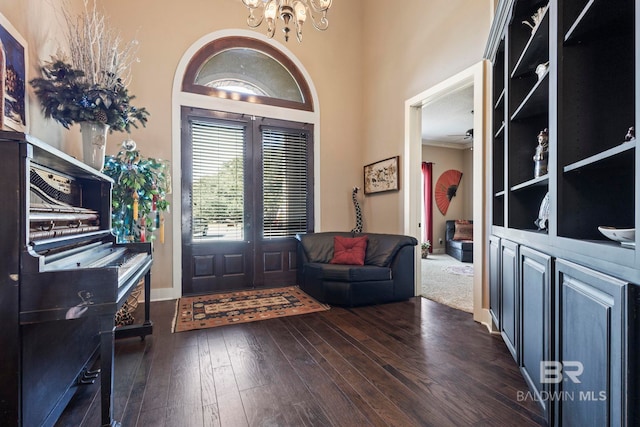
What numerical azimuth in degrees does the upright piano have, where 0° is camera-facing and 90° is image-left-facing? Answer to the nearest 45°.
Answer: approximately 315°

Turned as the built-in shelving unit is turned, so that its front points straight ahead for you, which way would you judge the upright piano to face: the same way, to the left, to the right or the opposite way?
the opposite way

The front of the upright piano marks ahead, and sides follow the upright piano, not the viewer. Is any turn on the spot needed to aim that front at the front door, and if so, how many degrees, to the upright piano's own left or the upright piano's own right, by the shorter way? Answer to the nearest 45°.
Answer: approximately 90° to the upright piano's own left

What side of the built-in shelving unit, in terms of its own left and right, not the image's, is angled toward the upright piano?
front

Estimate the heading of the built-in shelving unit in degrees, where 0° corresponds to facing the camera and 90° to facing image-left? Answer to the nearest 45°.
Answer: approximately 45°

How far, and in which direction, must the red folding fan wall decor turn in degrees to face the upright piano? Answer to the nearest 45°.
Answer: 0° — it already faces it

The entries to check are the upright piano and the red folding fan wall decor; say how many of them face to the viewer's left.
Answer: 0

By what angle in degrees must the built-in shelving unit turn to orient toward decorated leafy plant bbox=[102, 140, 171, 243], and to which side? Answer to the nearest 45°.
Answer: approximately 45° to its right

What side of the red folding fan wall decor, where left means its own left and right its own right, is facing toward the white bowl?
front

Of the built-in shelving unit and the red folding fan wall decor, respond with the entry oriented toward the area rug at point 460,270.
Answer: the red folding fan wall decor
